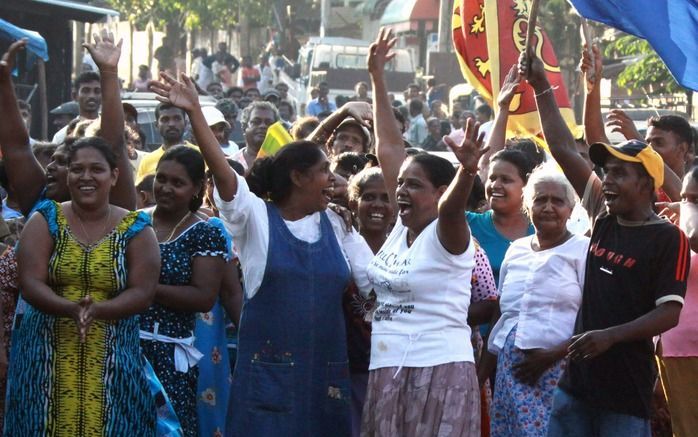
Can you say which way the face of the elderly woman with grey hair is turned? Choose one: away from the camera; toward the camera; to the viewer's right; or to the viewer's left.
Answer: toward the camera

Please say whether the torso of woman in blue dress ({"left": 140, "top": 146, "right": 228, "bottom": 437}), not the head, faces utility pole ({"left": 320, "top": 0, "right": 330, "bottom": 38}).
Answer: no

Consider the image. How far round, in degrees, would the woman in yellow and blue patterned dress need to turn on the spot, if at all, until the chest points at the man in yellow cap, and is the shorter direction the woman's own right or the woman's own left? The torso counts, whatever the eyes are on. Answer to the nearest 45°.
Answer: approximately 90° to the woman's own left

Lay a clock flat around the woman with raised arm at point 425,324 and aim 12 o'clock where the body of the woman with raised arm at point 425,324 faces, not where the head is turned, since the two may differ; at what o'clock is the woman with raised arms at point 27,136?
the woman with raised arms at point 27,136 is roughly at 2 o'clock from the woman with raised arm at point 425,324.

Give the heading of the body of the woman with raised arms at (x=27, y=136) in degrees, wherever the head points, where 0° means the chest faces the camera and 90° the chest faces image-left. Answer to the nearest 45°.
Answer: approximately 45°

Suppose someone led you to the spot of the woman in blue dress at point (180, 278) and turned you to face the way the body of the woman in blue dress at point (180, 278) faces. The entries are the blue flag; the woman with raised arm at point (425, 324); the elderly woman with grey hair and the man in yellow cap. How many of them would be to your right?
0

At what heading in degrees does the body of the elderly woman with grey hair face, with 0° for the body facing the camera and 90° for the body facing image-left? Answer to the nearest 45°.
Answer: approximately 0°

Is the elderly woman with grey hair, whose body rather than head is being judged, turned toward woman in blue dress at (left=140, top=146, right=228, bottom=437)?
no

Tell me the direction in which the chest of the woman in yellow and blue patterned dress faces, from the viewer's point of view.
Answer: toward the camera

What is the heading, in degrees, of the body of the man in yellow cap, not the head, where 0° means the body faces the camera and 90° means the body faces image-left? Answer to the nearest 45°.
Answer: approximately 45°

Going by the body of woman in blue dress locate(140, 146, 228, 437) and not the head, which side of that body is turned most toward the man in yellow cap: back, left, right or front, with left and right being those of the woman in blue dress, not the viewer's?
left

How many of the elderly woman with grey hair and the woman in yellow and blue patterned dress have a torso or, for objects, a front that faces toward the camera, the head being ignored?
2

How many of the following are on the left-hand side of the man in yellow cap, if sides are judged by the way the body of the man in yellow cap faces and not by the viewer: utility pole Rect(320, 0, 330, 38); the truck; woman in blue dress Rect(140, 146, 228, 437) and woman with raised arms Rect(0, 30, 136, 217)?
0

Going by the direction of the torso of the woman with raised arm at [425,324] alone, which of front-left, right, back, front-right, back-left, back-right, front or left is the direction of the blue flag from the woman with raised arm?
back

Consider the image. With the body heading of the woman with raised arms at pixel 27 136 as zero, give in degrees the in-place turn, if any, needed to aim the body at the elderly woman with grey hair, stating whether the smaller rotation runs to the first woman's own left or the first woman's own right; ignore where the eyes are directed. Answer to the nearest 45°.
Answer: approximately 135° to the first woman's own left

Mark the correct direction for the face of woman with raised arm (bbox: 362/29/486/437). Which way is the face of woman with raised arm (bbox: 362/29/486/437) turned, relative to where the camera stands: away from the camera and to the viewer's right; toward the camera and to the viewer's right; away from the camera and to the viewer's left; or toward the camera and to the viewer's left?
toward the camera and to the viewer's left
